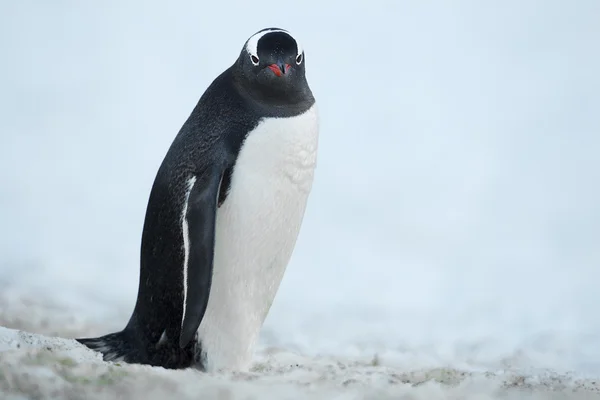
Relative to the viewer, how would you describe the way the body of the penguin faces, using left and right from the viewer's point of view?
facing the viewer and to the right of the viewer
